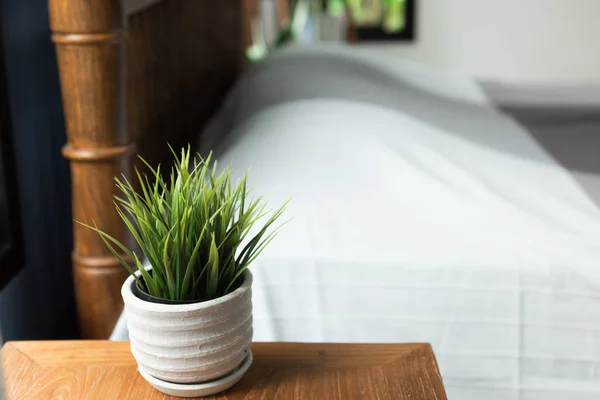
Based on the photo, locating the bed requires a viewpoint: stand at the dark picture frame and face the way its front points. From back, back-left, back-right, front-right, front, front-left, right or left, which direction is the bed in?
front

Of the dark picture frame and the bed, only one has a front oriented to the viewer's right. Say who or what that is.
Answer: the bed

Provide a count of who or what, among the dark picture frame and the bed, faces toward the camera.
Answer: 1

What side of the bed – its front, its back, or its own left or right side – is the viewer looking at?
right

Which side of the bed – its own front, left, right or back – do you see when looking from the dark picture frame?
left

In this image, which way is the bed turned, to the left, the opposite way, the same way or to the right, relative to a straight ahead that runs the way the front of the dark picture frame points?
to the left

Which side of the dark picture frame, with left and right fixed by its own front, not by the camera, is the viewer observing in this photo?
front

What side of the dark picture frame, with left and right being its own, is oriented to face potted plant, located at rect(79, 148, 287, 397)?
front

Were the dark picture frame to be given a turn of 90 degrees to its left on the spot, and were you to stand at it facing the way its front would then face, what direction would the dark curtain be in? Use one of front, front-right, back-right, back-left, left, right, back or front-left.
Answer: right

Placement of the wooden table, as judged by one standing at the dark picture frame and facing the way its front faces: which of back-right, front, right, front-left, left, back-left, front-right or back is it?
front
